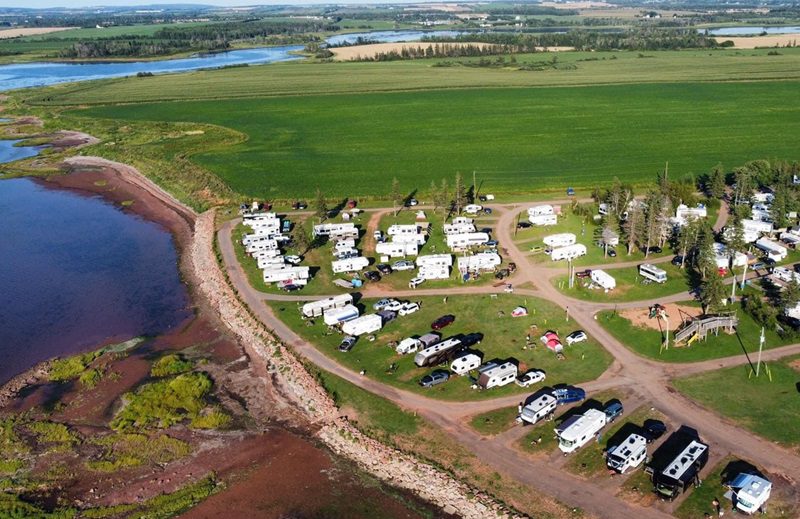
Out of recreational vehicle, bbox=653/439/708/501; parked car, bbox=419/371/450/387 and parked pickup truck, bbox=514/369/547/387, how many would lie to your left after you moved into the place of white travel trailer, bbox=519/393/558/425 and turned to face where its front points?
1

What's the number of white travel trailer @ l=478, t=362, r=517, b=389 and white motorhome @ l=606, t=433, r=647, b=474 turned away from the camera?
0

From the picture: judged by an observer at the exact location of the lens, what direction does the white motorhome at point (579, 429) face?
facing the viewer and to the left of the viewer

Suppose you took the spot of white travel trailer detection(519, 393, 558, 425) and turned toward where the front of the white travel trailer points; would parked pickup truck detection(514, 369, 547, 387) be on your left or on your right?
on your right

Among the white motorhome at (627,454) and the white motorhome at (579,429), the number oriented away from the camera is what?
0

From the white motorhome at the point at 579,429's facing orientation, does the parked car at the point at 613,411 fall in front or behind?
behind

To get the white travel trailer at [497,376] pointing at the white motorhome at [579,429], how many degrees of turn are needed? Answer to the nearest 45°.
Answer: approximately 90° to its left

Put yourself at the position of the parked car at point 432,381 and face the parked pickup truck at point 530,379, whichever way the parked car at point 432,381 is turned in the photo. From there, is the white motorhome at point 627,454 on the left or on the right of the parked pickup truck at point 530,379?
right

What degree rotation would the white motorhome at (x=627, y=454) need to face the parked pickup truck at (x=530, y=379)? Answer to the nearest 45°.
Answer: approximately 90° to its right

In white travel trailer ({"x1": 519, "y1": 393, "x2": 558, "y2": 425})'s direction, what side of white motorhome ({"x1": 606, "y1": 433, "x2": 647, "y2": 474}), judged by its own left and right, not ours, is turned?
right
